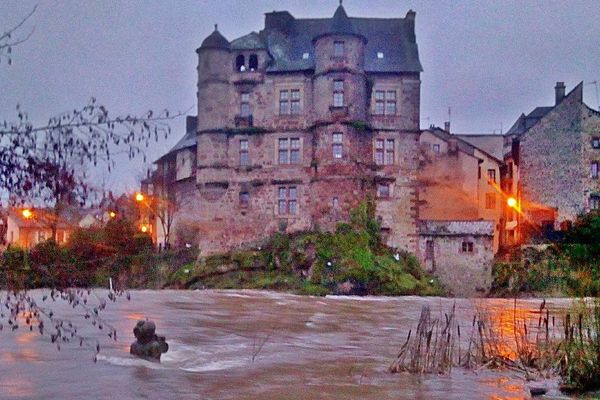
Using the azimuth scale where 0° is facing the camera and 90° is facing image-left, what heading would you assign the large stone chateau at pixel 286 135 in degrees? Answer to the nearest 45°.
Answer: approximately 0°

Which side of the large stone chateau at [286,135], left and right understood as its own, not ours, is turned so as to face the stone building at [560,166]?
left
